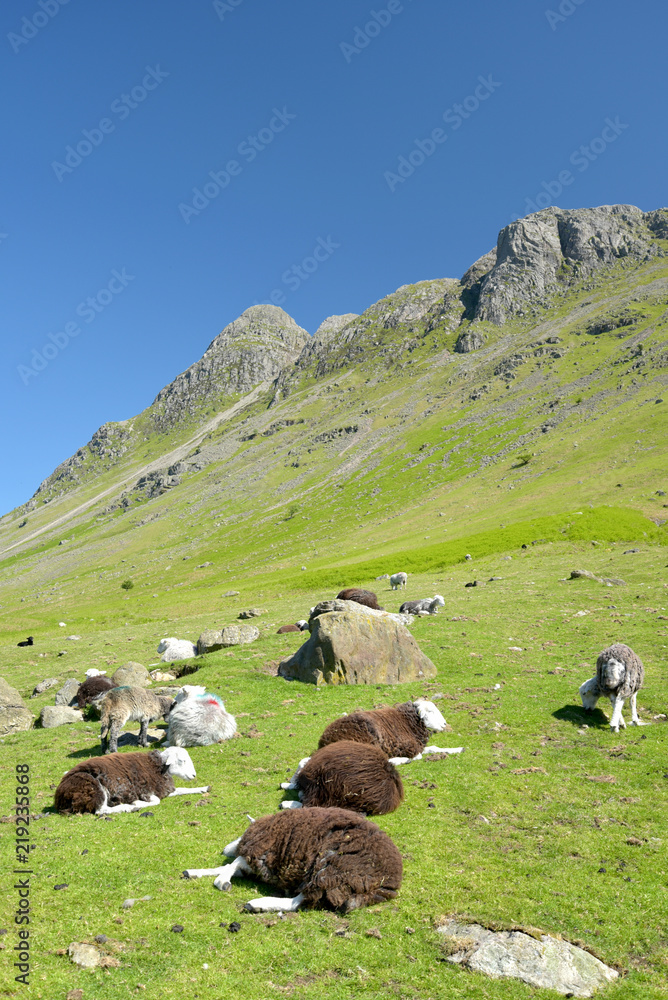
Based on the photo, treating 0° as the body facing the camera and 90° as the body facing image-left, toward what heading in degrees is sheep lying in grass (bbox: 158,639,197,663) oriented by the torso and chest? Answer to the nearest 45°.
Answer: approximately 90°

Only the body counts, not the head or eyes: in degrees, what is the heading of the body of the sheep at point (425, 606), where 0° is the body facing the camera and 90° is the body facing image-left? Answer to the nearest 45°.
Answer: approximately 270°

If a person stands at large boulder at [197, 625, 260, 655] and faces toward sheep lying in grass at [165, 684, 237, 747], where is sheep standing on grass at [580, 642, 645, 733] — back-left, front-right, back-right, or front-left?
front-left

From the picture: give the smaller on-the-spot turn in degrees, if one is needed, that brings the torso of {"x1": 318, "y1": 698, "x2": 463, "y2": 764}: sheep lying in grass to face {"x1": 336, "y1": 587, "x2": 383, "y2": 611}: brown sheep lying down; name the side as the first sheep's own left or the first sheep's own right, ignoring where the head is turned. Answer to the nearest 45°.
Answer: approximately 90° to the first sheep's own left

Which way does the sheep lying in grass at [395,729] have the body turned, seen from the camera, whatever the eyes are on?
to the viewer's right
